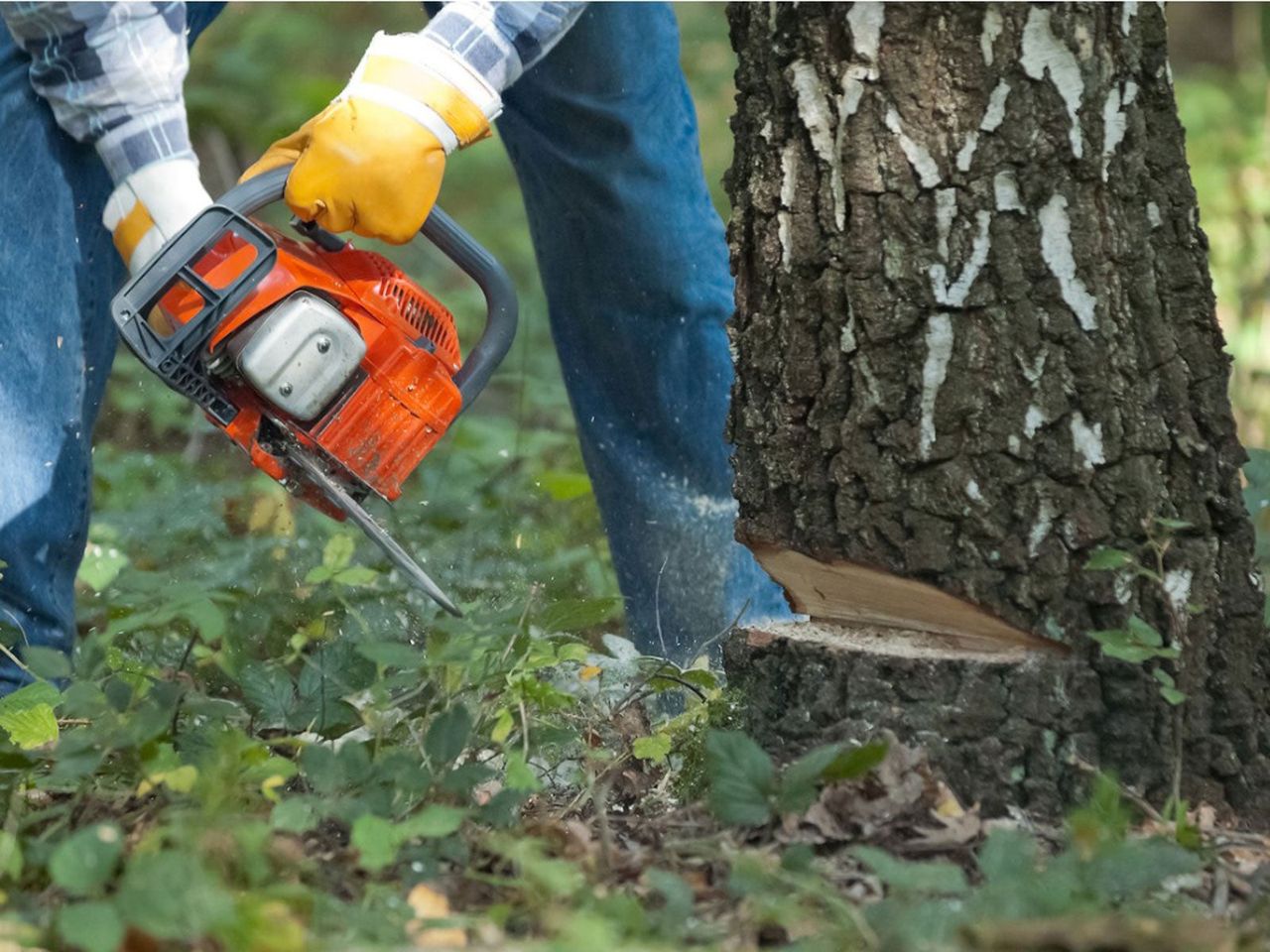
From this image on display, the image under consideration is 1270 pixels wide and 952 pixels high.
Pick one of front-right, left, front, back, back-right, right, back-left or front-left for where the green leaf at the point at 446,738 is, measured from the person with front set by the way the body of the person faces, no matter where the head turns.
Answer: front

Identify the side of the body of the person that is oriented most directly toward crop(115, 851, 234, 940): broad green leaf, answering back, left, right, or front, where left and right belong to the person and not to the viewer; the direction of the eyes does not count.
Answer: front

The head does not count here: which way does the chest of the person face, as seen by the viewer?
toward the camera

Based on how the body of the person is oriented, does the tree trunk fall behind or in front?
in front

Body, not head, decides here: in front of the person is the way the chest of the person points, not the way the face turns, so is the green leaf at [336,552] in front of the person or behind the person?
in front

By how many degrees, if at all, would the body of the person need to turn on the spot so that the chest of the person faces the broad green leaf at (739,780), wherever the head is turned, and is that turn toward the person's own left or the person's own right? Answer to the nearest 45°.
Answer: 0° — they already face it

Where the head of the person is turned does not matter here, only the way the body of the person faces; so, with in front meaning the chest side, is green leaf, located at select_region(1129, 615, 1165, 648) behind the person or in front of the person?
in front

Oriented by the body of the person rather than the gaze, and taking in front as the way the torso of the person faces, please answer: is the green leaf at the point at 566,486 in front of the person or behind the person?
behind
